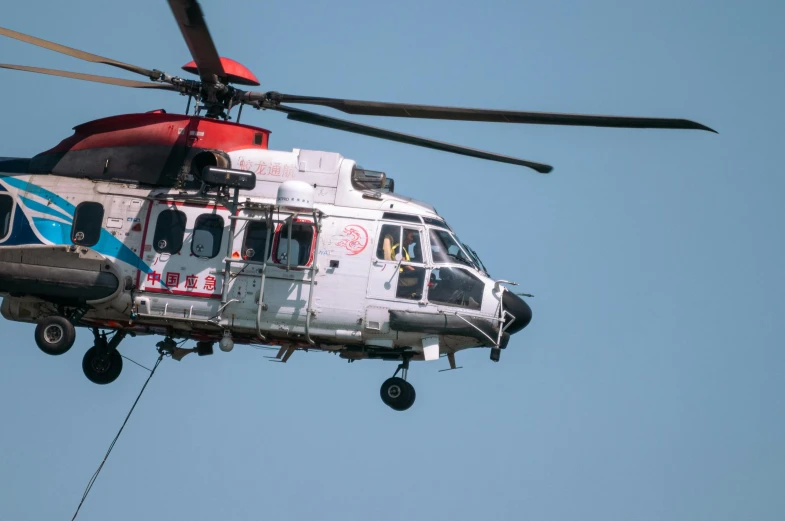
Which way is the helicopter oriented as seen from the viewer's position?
to the viewer's right
